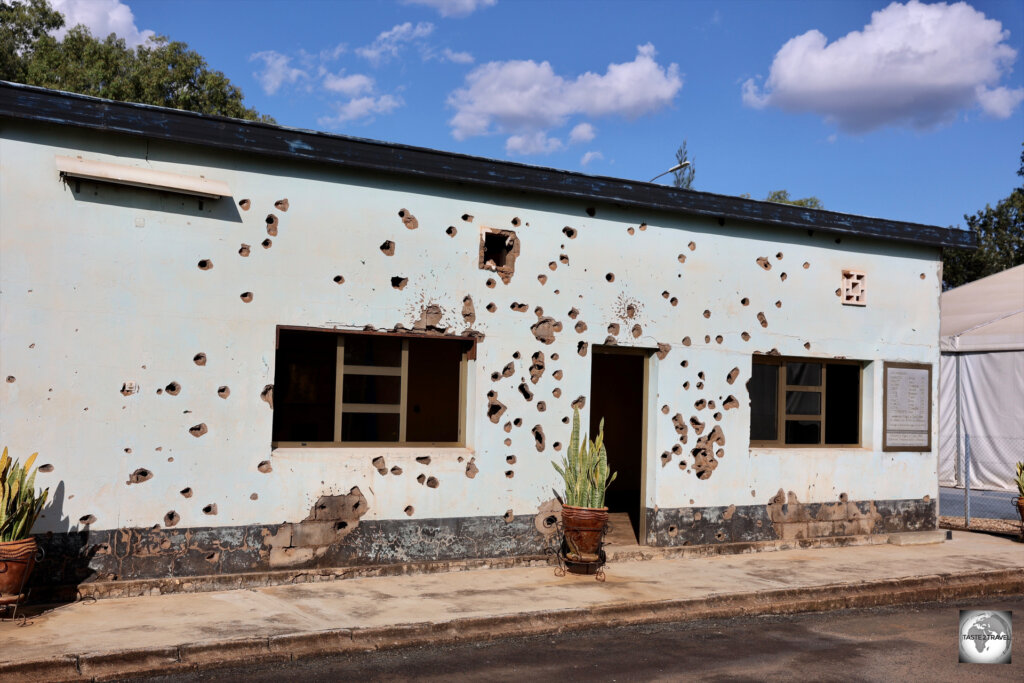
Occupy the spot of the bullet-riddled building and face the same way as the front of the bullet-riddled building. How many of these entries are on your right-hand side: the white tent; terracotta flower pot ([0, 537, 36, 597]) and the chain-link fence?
1

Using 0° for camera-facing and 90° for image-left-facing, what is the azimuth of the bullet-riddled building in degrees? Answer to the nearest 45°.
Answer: approximately 315°

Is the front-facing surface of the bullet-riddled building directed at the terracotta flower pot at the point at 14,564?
no

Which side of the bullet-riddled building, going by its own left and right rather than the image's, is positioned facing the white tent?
left

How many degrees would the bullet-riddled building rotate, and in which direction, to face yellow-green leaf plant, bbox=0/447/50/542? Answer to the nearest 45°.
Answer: approximately 90° to its right

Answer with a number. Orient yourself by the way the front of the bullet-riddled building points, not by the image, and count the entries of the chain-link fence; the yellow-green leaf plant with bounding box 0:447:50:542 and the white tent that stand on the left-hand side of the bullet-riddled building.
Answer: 2

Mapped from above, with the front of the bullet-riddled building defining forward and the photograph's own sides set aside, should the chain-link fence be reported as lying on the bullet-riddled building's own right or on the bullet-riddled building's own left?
on the bullet-riddled building's own left

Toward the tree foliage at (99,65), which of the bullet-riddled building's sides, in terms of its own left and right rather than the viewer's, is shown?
back
